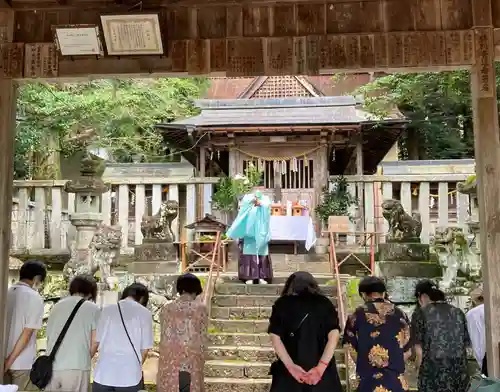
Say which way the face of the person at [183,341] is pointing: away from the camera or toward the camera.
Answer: away from the camera

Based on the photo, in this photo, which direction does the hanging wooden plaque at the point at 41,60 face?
toward the camera

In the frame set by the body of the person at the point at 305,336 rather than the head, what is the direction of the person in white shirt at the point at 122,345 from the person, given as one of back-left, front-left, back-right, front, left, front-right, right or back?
left

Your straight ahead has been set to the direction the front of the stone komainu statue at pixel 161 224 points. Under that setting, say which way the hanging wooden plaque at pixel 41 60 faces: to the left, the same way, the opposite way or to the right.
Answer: to the right

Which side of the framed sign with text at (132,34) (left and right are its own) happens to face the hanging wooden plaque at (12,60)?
right

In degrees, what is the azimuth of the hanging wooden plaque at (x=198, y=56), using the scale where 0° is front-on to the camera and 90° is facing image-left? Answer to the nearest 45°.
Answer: approximately 0°

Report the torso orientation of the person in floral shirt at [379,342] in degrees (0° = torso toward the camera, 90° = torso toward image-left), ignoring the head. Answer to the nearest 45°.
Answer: approximately 180°

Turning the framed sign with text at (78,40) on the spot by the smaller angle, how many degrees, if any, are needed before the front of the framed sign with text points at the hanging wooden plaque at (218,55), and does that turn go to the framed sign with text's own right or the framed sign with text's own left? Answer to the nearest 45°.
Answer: approximately 90° to the framed sign with text's own left

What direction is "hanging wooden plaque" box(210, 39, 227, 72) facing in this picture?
toward the camera

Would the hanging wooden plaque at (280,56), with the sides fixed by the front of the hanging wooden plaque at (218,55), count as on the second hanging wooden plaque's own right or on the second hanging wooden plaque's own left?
on the second hanging wooden plaque's own left

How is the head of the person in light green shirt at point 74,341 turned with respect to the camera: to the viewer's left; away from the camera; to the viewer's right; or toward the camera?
away from the camera

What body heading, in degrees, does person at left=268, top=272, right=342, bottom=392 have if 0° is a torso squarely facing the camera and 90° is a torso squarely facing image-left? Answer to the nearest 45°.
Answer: approximately 180°

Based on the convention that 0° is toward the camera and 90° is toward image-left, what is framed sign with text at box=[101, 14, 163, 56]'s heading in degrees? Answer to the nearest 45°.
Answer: approximately 0°

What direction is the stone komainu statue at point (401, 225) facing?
to the viewer's left

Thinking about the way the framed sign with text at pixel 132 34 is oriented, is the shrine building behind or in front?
behind
